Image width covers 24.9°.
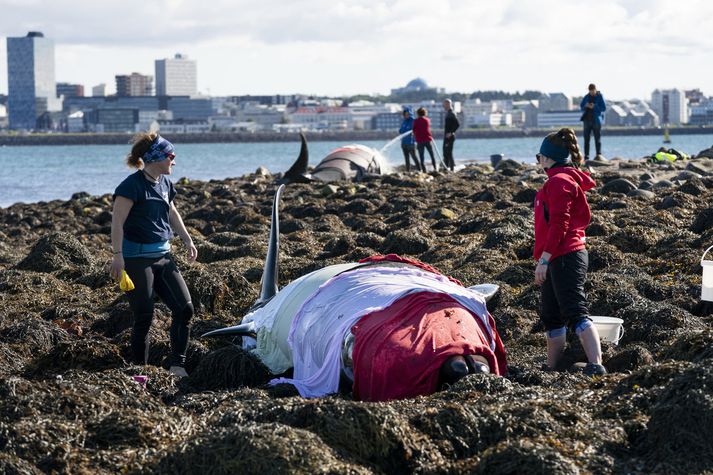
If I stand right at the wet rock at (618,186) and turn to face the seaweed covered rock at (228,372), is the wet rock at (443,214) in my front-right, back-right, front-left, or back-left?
front-right

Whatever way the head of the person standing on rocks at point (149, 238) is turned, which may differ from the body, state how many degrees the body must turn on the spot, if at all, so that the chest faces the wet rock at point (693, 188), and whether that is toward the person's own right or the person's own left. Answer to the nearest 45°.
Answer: approximately 90° to the person's own left

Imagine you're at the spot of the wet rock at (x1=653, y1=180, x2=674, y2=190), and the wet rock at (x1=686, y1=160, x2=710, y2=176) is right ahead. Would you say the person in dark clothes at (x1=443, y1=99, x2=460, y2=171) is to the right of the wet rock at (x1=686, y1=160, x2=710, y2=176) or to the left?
left

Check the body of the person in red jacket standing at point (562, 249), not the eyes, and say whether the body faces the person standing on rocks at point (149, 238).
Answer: yes

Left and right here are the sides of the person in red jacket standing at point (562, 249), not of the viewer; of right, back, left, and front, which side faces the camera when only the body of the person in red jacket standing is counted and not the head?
left

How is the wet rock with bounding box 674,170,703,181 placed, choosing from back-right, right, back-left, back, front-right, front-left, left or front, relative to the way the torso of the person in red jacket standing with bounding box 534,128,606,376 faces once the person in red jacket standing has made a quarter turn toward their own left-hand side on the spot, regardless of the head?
back

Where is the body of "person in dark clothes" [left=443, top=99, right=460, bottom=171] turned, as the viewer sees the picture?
to the viewer's left

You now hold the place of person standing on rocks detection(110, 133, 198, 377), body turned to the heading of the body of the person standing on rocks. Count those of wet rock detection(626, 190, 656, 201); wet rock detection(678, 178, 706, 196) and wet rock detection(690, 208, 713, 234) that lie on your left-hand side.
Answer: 3

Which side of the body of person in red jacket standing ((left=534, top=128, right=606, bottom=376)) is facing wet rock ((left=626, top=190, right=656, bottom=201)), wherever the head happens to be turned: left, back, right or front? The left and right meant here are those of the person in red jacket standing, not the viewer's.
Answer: right

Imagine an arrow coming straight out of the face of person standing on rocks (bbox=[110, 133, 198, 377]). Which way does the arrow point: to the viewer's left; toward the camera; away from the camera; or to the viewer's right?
to the viewer's right

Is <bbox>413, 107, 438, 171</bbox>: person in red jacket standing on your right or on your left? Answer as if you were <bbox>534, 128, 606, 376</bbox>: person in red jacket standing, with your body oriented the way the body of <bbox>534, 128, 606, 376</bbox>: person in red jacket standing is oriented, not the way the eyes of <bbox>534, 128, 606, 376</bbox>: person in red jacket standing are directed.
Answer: on your right

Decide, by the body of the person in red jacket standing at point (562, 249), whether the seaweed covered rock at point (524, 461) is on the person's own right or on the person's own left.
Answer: on the person's own left

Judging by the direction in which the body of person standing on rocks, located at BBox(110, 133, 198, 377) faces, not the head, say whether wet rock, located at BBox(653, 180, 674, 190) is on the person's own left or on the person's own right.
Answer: on the person's own left

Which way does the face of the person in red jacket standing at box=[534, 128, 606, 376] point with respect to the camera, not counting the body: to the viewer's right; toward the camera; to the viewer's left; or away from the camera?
to the viewer's left

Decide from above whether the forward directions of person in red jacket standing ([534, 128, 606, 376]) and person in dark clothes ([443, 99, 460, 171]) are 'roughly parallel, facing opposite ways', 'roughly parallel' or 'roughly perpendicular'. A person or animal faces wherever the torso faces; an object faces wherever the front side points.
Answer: roughly parallel

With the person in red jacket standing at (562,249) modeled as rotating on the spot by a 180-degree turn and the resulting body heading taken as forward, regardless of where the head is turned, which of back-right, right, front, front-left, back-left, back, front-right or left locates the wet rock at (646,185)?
left

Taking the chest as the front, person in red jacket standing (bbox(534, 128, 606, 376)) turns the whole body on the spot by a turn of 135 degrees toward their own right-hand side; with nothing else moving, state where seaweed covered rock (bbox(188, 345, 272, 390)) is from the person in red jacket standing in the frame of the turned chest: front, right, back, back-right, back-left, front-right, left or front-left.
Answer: back-left
